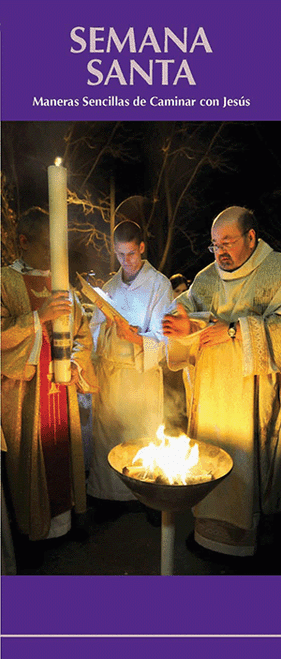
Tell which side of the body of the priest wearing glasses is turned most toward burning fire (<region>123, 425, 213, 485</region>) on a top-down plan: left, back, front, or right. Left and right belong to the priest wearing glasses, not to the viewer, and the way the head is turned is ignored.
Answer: front

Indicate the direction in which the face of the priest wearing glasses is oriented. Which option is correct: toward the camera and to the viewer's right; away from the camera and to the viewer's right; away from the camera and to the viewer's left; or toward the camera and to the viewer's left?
toward the camera and to the viewer's left

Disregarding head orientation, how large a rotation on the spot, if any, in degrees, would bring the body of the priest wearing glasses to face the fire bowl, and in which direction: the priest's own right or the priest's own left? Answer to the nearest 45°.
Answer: approximately 45° to the priest's own left

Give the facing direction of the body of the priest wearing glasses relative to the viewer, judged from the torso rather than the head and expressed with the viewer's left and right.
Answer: facing the viewer and to the left of the viewer
